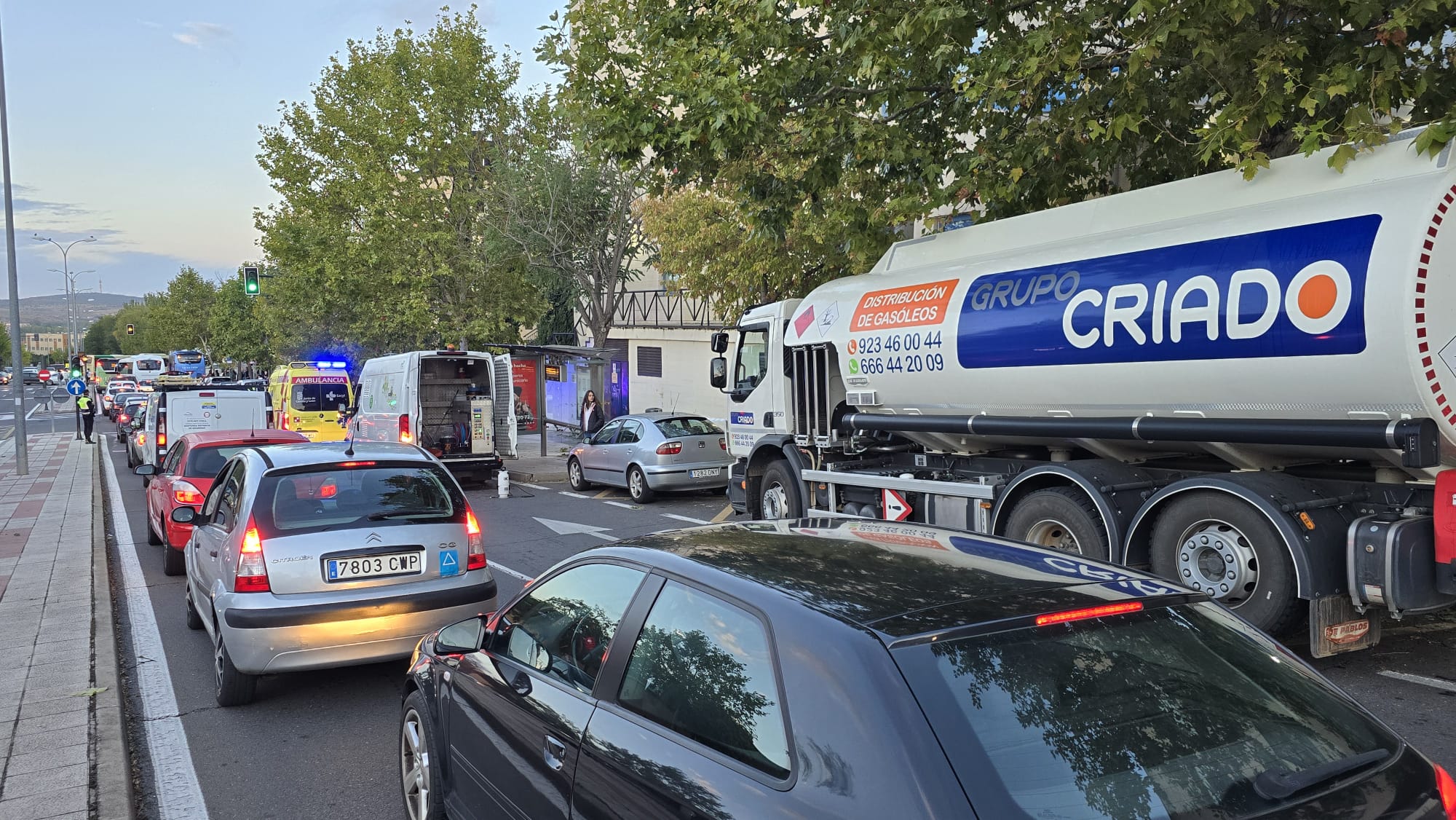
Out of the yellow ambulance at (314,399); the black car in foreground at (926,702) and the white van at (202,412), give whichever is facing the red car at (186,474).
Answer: the black car in foreground

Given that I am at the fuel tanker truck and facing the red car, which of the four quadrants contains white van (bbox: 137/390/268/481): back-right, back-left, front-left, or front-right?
front-right

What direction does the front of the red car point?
away from the camera

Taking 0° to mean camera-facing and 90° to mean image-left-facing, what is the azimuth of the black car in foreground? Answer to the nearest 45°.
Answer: approximately 135°

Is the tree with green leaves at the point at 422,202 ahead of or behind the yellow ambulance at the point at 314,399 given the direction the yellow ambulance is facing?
ahead

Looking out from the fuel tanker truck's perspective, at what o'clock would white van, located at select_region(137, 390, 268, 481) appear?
The white van is roughly at 11 o'clock from the fuel tanker truck.

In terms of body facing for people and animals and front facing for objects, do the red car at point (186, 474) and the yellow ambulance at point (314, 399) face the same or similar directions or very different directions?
same or similar directions

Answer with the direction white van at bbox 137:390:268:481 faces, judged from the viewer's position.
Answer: facing away from the viewer

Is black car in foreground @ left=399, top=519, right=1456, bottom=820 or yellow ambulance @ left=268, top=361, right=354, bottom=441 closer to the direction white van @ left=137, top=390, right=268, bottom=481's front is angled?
the yellow ambulance

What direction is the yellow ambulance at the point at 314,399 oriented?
away from the camera

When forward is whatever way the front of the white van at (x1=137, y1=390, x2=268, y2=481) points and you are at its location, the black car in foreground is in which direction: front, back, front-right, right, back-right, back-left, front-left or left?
back

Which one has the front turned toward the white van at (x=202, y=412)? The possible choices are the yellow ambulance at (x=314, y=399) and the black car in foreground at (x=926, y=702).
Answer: the black car in foreground

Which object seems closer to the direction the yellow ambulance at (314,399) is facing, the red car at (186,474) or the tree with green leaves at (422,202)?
the tree with green leaves

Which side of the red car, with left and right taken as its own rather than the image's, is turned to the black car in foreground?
back

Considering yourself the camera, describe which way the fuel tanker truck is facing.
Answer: facing away from the viewer and to the left of the viewer
